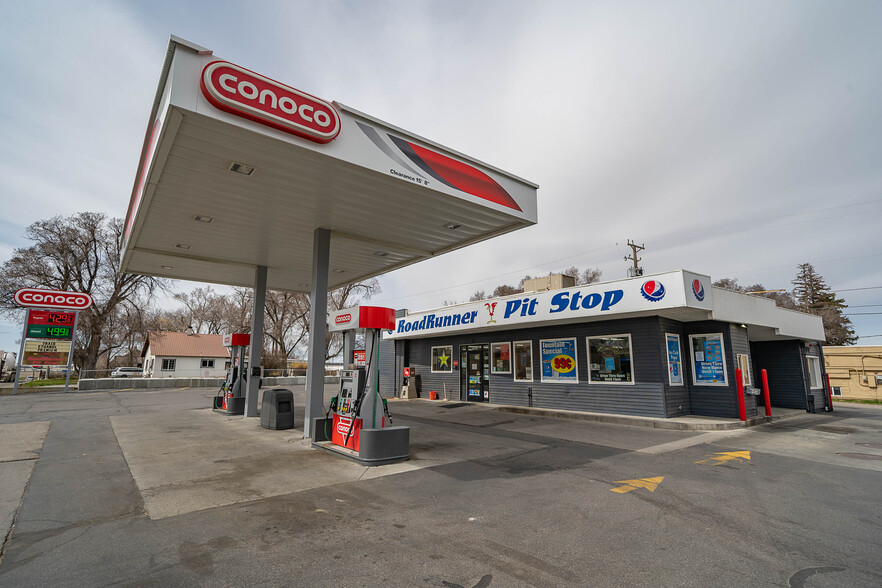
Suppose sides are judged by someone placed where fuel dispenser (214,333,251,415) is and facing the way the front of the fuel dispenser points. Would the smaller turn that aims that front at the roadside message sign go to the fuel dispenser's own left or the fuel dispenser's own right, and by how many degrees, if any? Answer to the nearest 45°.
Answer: approximately 90° to the fuel dispenser's own right

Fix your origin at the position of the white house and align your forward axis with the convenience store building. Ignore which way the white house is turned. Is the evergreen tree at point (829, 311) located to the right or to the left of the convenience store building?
left

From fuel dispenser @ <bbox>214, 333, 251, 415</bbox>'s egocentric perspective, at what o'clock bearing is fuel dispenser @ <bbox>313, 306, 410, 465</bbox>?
fuel dispenser @ <bbox>313, 306, 410, 465</bbox> is roughly at 10 o'clock from fuel dispenser @ <bbox>214, 333, 251, 415</bbox>.

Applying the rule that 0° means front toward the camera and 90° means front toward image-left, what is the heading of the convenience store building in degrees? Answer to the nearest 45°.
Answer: approximately 45°

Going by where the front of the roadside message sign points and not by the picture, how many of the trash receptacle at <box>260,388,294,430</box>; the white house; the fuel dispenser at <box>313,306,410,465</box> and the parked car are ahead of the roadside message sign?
2

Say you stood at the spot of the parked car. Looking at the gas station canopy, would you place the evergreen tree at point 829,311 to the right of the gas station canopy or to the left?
left

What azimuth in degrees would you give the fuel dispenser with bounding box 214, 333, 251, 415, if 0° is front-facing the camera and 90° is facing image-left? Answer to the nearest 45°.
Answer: approximately 45°

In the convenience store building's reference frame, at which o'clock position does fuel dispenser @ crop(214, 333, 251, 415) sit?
The fuel dispenser is roughly at 1 o'clock from the convenience store building.

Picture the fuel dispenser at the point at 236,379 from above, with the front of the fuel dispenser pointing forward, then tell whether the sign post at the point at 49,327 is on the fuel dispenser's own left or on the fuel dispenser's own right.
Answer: on the fuel dispenser's own right
